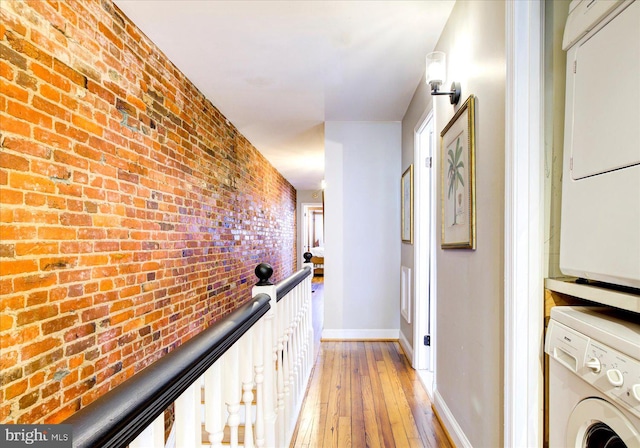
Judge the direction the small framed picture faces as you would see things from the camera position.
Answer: facing to the left of the viewer

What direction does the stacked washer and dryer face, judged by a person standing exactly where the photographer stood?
facing the viewer and to the left of the viewer

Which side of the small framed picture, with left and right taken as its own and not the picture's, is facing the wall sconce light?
left

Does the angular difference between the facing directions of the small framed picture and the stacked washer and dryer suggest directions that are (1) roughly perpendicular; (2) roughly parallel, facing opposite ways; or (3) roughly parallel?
roughly parallel

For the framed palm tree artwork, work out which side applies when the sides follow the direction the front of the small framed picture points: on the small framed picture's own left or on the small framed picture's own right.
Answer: on the small framed picture's own left

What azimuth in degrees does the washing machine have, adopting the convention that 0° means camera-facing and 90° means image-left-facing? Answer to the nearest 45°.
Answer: approximately 45°

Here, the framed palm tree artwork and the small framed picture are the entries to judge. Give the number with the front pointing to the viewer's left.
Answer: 2

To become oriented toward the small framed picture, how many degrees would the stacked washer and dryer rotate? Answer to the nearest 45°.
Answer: approximately 90° to its right

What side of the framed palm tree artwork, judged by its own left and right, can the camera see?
left

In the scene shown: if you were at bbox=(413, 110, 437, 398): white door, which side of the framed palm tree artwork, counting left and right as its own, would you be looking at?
right

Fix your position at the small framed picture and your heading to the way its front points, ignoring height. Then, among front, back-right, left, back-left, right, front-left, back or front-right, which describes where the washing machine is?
left

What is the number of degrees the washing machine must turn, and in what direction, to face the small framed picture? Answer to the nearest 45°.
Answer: approximately 90° to its right

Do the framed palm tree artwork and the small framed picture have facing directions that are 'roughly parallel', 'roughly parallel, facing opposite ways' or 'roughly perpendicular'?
roughly parallel
